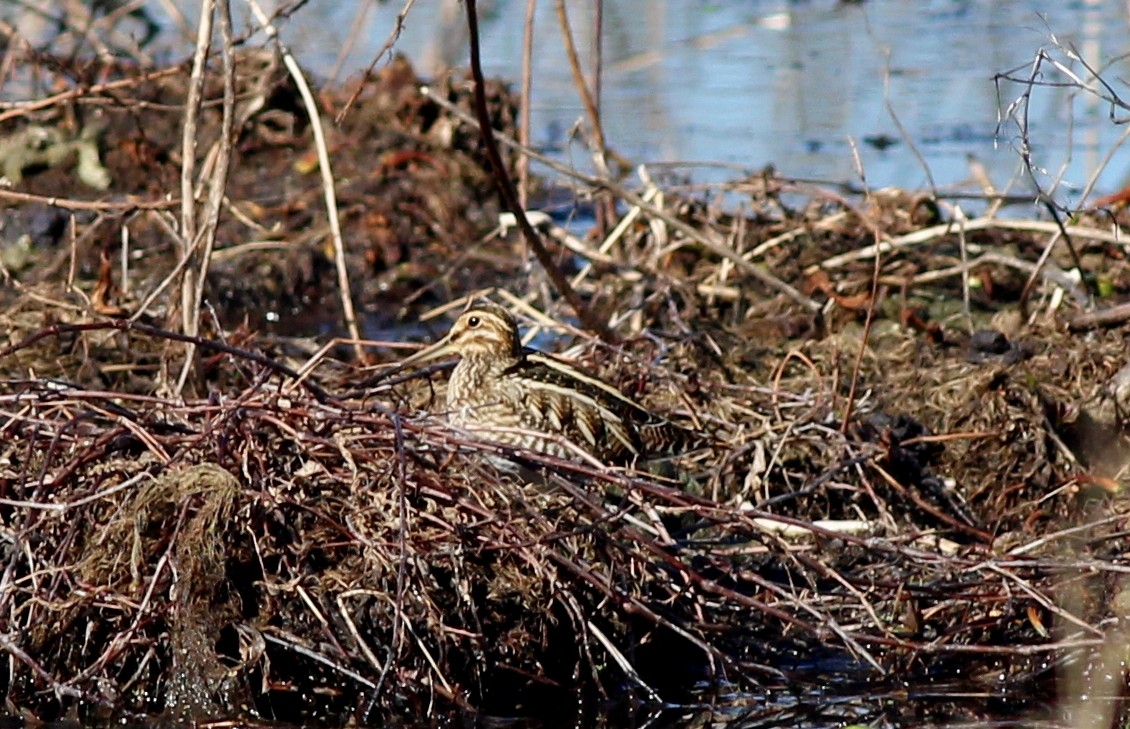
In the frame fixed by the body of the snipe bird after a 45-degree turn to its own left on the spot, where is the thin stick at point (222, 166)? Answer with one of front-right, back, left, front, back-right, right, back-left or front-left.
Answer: front-right

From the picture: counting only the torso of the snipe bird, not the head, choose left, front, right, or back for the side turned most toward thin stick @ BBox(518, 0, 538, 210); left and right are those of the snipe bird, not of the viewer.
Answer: right

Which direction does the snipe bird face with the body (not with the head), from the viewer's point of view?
to the viewer's left
